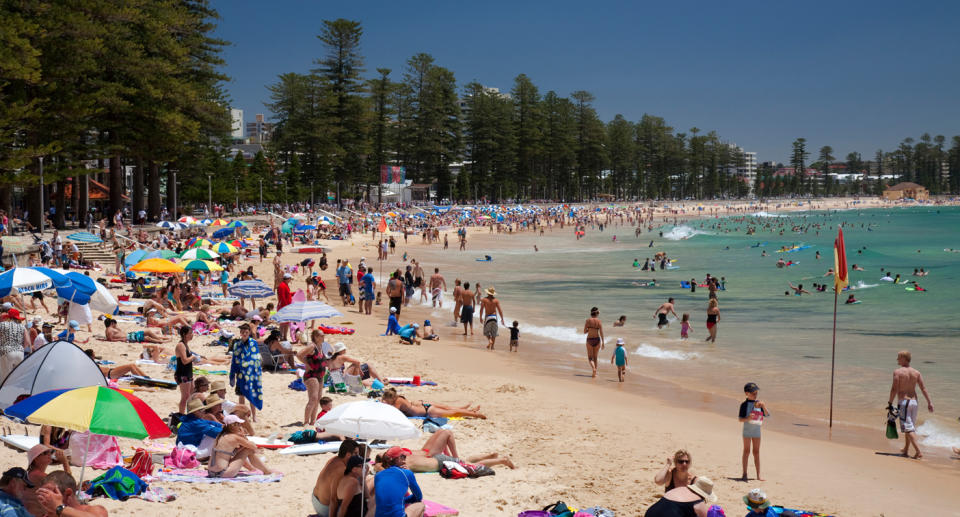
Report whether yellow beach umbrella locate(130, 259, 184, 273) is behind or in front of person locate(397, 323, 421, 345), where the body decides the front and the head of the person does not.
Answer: behind

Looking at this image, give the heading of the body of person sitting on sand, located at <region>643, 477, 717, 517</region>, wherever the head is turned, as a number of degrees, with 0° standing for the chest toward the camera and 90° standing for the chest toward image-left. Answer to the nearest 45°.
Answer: approximately 225°

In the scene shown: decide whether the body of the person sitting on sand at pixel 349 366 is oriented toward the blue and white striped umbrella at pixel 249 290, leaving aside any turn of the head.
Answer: no

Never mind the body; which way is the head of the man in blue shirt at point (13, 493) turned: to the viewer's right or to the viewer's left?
to the viewer's right

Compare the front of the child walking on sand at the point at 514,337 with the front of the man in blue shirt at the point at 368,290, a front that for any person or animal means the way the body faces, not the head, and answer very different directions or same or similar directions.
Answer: same or similar directions

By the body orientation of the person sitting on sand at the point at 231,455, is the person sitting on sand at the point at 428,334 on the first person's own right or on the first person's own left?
on the first person's own left

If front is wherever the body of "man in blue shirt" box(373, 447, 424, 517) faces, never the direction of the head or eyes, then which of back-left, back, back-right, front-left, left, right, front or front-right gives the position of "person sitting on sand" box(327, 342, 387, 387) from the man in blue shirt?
front-left

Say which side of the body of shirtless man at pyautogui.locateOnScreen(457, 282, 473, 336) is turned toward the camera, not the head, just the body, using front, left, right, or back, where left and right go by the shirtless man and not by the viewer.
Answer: back

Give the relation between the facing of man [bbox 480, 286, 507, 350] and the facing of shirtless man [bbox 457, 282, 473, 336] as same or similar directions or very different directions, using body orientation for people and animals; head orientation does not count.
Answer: same or similar directions
